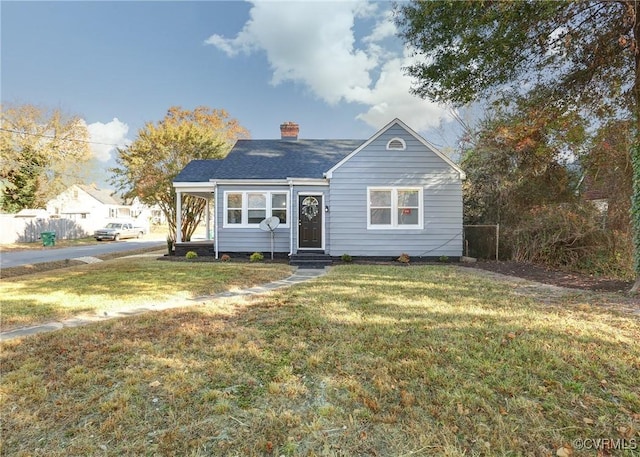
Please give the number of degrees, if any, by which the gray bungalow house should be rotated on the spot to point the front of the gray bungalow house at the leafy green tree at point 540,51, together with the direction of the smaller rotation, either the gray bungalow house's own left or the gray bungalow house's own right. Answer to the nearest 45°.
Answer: approximately 45° to the gray bungalow house's own left

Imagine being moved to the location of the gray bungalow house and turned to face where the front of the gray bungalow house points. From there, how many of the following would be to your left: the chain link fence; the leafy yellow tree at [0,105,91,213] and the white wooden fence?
1

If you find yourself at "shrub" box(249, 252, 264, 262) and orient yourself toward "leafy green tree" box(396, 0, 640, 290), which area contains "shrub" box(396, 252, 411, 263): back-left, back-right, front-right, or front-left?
front-left

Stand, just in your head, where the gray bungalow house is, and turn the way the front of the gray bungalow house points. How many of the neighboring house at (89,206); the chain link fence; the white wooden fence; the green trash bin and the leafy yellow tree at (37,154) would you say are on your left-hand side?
1

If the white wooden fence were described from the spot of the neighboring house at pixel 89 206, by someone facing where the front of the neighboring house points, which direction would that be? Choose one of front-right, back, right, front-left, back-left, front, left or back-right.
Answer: front-right

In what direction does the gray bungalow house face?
toward the camera

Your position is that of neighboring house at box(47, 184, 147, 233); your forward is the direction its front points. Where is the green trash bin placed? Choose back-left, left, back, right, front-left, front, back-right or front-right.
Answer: front-right

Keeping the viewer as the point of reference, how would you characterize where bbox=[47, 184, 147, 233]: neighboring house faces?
facing the viewer and to the right of the viewer

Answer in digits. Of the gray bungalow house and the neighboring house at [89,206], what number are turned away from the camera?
0

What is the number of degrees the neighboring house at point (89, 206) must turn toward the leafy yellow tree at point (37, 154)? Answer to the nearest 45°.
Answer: approximately 45° to its right

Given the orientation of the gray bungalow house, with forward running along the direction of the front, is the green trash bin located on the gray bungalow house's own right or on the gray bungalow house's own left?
on the gray bungalow house's own right

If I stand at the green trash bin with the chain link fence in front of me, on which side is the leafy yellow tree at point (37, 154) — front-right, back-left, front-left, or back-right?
back-left
